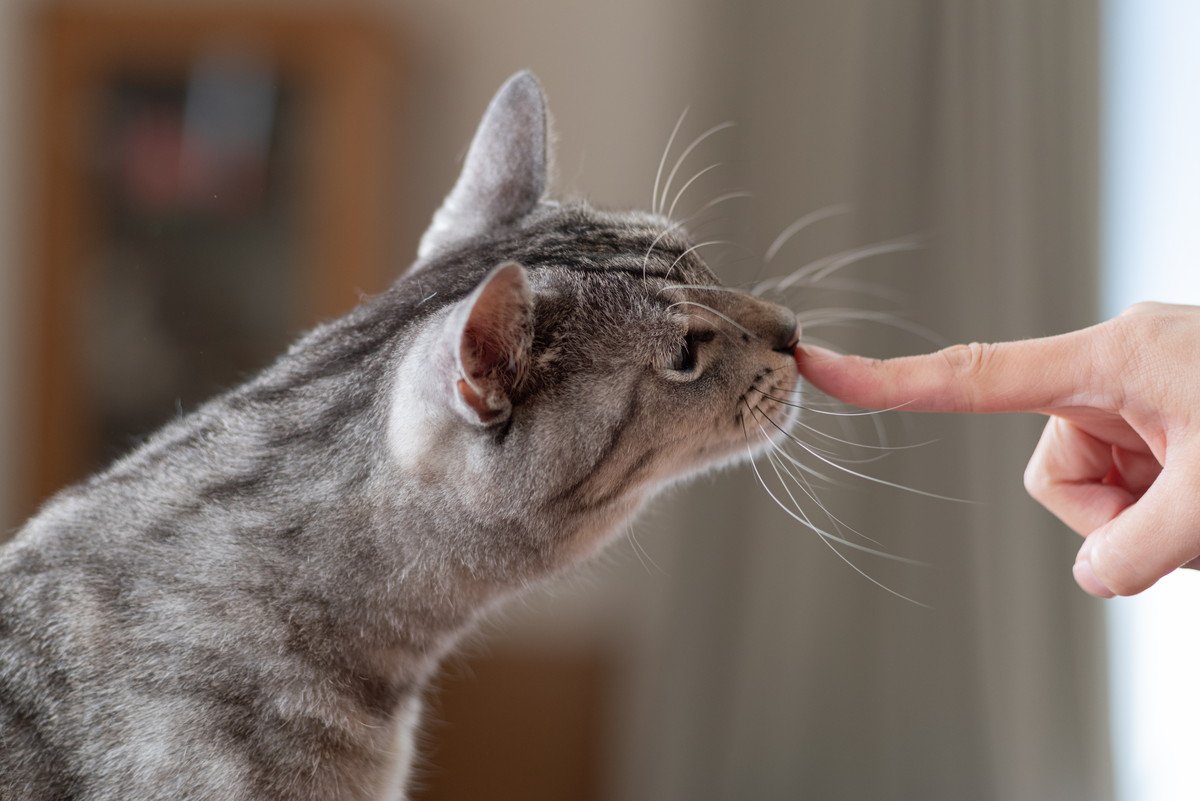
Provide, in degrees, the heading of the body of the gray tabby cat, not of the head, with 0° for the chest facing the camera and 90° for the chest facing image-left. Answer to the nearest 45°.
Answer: approximately 270°

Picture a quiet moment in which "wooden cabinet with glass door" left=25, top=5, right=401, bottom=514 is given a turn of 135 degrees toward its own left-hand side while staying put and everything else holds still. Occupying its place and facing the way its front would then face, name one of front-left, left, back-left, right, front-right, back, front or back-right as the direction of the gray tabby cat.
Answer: back-right

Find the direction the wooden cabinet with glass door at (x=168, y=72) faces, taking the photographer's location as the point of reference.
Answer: facing the viewer
